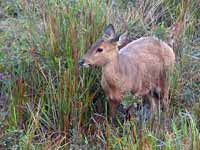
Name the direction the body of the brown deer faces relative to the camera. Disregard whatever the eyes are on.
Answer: to the viewer's left
